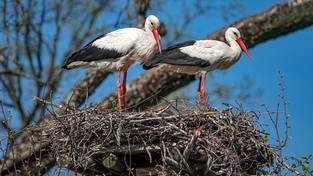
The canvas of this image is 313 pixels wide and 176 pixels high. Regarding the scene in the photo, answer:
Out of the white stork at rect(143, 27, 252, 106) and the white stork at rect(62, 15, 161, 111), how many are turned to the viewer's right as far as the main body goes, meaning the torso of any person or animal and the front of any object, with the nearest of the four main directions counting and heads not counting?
2

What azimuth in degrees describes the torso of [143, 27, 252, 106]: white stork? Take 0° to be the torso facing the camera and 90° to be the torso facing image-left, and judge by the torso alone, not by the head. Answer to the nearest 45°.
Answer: approximately 270°

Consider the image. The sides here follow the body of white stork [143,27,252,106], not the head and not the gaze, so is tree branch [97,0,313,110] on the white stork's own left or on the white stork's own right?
on the white stork's own left

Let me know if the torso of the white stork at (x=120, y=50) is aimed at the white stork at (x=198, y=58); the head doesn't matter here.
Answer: yes

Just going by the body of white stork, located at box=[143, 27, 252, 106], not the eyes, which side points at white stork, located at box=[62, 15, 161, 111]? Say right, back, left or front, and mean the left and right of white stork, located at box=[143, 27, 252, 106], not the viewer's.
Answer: back

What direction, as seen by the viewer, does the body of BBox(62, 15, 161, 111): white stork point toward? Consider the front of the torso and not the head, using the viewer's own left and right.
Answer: facing to the right of the viewer
